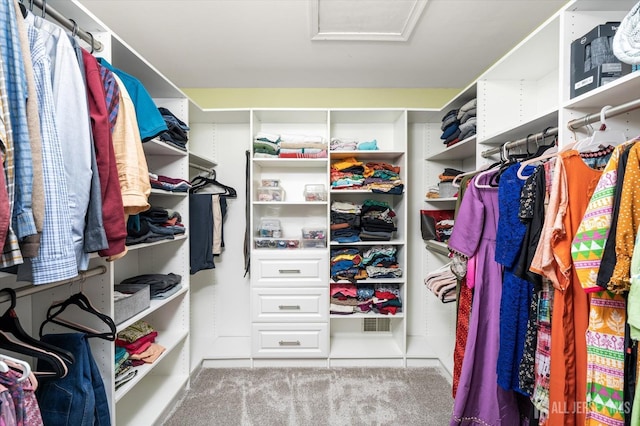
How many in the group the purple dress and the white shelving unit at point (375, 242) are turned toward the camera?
2

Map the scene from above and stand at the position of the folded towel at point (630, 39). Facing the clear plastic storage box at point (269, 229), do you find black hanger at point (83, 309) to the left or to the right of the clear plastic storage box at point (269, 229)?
left

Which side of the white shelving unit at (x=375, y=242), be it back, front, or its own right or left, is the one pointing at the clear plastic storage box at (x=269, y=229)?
right

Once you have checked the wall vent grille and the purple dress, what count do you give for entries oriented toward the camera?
2

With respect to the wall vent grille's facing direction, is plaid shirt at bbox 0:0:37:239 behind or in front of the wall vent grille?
in front

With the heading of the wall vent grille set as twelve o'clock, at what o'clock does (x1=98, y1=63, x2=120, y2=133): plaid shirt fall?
The plaid shirt is roughly at 1 o'clock from the wall vent grille.

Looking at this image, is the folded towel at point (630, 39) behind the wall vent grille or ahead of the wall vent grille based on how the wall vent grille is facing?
ahead

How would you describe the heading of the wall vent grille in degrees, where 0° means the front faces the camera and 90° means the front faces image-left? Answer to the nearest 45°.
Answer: approximately 0°
